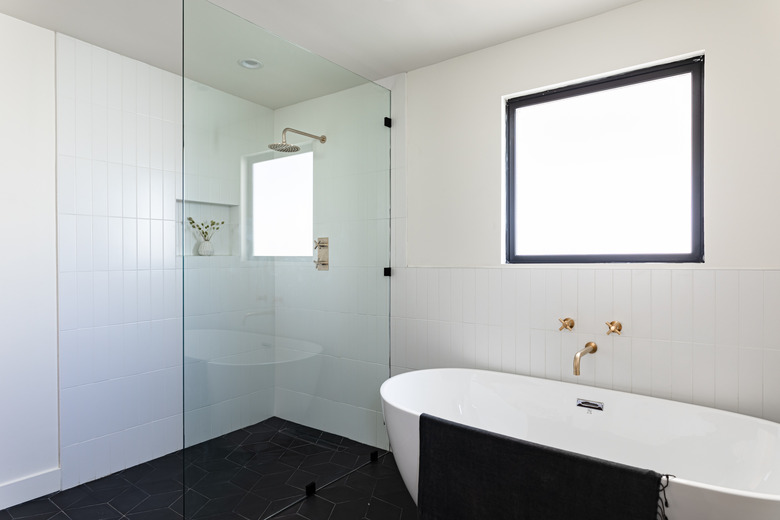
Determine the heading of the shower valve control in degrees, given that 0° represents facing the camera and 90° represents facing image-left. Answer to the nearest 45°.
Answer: approximately 45°

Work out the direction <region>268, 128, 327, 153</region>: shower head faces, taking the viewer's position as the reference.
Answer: facing the viewer and to the left of the viewer

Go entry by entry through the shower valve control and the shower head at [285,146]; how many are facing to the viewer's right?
0

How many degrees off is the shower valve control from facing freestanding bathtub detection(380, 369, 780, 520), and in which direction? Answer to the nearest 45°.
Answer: approximately 90° to its left

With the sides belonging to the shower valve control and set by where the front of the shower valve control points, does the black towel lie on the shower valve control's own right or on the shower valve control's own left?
on the shower valve control's own left

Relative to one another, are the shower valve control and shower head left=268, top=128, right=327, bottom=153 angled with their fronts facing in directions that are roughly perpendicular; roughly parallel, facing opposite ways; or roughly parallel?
roughly parallel
